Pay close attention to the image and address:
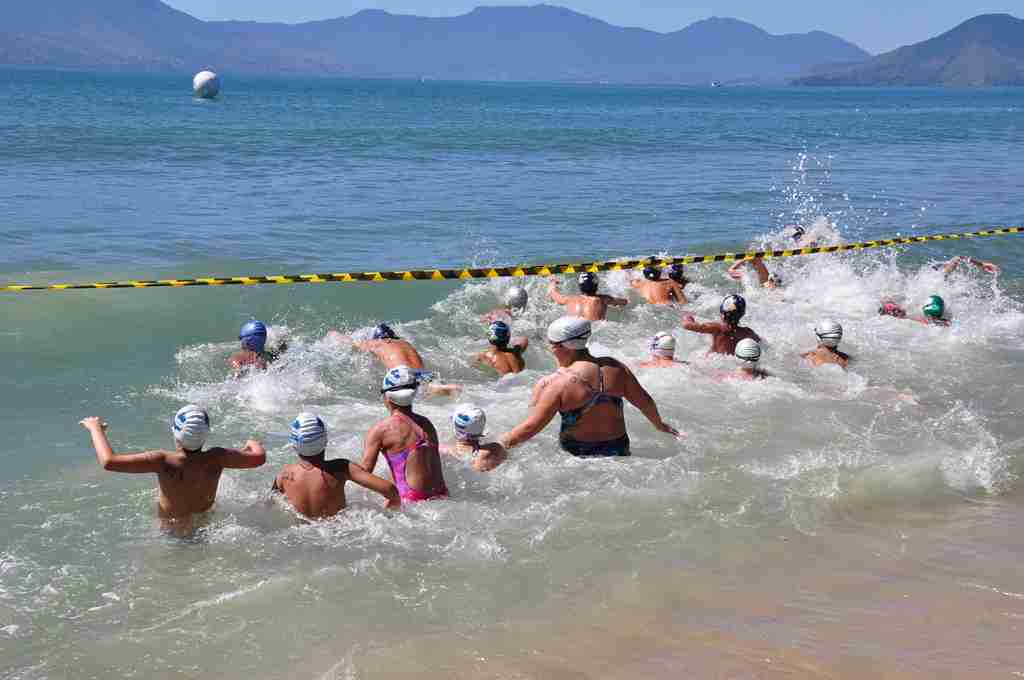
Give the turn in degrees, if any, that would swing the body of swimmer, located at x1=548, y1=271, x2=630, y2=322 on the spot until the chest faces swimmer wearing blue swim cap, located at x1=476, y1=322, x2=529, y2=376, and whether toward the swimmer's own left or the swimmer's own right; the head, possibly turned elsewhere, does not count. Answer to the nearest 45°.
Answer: approximately 180°

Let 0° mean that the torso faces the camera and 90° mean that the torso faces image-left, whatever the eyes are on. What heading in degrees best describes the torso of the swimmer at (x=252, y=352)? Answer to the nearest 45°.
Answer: approximately 180°

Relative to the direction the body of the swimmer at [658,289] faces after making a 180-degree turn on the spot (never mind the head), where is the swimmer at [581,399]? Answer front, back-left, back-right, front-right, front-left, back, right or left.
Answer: front

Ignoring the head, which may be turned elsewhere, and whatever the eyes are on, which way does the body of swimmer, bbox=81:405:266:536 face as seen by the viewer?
away from the camera

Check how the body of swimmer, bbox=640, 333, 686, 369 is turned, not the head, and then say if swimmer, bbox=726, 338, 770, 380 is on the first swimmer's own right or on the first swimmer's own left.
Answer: on the first swimmer's own right

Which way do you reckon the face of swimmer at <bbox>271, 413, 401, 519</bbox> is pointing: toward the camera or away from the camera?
away from the camera

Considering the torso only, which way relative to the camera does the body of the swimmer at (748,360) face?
away from the camera

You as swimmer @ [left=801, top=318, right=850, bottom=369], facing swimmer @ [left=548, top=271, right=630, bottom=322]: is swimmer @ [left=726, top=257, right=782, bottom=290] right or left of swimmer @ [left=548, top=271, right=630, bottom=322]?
right

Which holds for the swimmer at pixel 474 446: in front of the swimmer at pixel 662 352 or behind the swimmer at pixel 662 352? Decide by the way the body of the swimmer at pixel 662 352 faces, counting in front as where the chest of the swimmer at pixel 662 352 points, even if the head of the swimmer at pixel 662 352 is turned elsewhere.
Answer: behind

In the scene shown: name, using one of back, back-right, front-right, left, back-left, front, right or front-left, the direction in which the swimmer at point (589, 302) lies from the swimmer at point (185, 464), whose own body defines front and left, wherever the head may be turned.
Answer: front-right

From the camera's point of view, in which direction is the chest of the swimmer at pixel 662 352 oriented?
away from the camera

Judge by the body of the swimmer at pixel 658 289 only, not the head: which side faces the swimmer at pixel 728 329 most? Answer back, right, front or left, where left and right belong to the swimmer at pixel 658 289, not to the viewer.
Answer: back

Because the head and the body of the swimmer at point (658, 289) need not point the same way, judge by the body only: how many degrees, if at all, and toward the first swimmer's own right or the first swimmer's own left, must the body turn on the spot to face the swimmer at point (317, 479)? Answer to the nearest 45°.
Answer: approximately 180°

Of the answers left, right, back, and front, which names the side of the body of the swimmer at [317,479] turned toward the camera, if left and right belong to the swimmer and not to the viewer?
back
